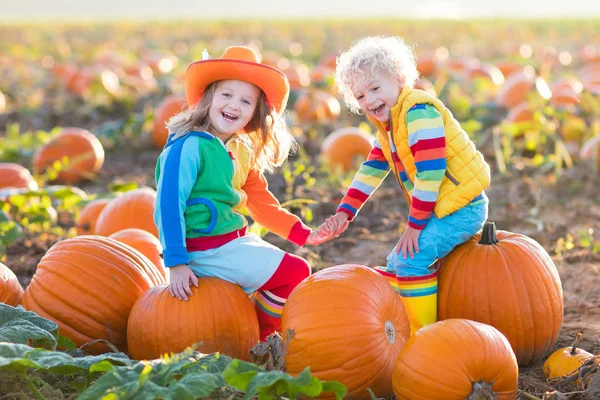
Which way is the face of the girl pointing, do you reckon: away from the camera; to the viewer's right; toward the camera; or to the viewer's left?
toward the camera

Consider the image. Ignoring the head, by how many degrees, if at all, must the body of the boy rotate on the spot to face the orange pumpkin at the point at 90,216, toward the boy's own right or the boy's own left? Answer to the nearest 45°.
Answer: approximately 90° to the boy's own right

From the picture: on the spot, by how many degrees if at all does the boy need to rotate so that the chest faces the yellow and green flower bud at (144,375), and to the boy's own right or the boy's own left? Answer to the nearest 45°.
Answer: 0° — they already face it

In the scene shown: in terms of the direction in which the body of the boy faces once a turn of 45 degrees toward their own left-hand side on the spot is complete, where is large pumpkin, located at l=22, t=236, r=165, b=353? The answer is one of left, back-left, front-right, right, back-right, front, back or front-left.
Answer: right

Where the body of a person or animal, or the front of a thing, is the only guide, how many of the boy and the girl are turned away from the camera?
0

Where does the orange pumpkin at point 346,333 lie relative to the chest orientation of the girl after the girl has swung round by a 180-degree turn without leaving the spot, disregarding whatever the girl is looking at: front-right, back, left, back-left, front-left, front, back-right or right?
back

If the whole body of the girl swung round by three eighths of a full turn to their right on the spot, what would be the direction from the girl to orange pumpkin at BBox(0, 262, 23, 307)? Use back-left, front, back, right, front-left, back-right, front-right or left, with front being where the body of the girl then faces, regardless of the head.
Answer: front

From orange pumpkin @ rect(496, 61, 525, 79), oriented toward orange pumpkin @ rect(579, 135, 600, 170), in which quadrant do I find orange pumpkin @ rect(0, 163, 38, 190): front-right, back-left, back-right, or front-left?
front-right

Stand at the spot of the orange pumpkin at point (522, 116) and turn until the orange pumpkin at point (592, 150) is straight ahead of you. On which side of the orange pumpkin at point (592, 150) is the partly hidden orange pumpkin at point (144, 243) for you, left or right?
right

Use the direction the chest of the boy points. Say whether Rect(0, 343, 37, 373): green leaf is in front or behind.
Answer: in front

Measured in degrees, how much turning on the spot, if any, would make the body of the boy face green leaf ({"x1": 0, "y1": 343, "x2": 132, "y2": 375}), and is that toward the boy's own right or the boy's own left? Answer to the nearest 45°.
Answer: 0° — they already face it

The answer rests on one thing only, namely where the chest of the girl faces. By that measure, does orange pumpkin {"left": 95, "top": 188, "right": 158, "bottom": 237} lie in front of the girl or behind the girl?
behind
